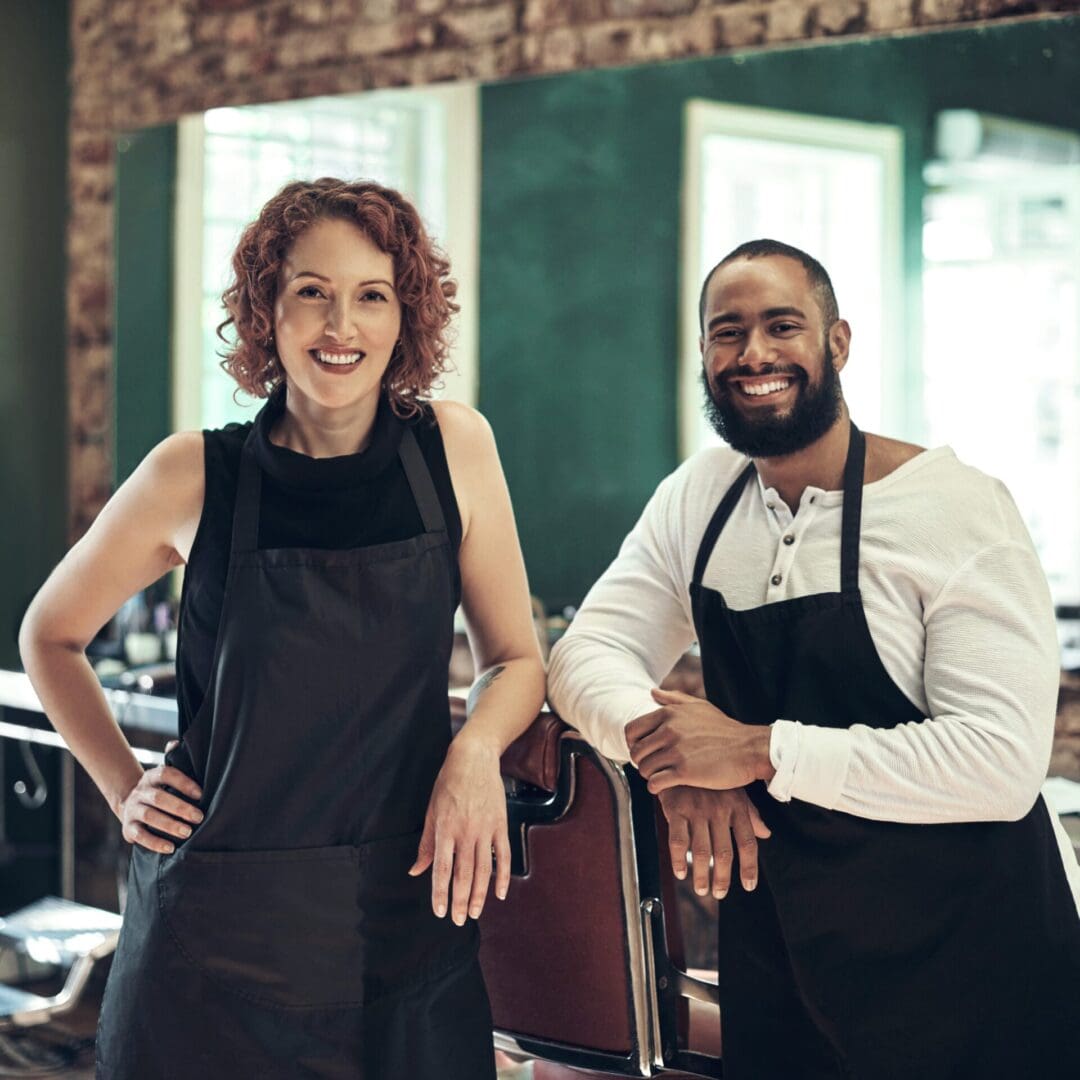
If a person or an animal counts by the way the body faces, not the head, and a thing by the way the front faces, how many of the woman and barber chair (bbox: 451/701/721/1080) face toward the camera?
1

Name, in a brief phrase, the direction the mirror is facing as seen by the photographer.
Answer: facing the viewer and to the left of the viewer

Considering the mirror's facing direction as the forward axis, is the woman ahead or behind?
ahead

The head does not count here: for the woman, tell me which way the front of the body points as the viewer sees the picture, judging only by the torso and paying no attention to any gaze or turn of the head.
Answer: toward the camera

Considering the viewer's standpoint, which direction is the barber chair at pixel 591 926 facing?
facing away from the viewer and to the right of the viewer

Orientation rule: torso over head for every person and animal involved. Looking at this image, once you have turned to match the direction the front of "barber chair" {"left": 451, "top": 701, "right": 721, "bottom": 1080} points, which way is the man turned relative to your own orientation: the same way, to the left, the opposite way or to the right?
the opposite way

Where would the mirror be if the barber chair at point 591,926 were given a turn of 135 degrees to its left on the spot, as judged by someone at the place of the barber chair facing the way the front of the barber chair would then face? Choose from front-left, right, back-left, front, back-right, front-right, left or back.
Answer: right

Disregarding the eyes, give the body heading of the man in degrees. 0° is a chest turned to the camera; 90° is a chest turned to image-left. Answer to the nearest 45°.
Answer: approximately 45°
